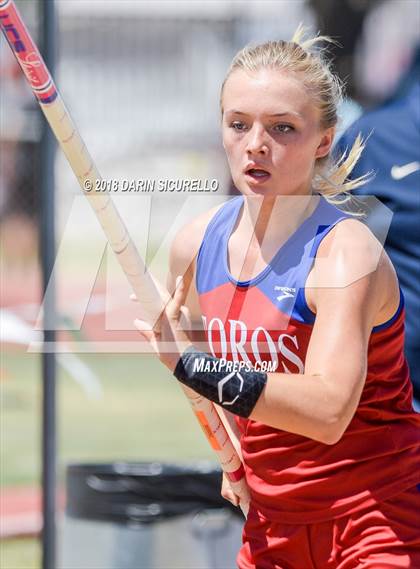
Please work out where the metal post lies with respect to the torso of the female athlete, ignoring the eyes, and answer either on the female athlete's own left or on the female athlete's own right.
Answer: on the female athlete's own right

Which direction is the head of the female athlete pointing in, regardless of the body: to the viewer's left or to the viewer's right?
to the viewer's left

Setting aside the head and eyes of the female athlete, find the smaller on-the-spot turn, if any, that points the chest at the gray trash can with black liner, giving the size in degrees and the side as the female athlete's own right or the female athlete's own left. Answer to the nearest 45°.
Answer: approximately 135° to the female athlete's own right

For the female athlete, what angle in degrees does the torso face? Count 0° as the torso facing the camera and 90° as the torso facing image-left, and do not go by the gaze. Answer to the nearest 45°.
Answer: approximately 45°
